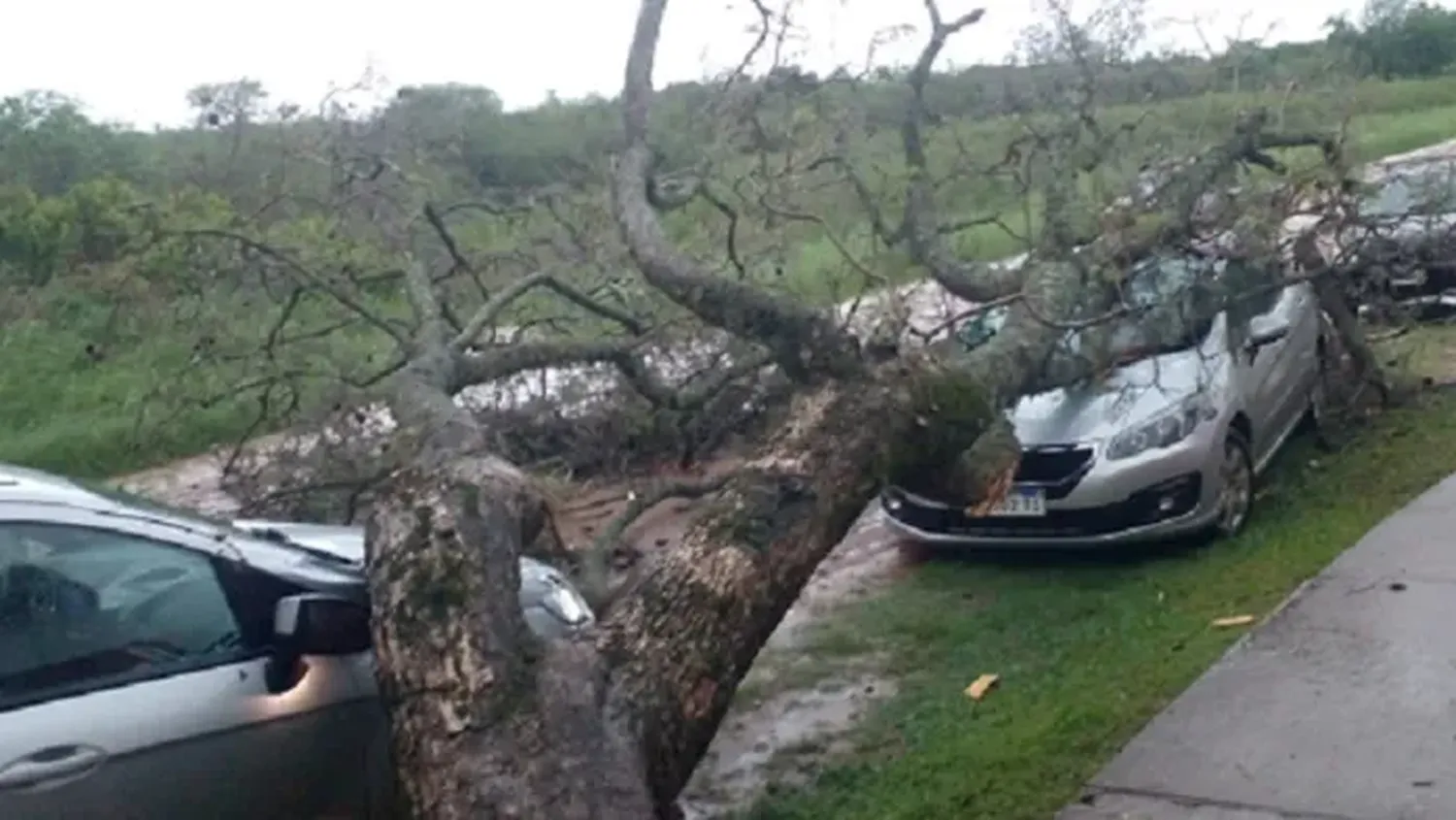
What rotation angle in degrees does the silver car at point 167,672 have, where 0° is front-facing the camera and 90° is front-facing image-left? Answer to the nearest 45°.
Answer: approximately 225°

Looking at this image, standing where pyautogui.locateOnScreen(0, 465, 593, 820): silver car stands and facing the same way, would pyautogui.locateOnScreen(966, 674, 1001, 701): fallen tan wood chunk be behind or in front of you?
in front

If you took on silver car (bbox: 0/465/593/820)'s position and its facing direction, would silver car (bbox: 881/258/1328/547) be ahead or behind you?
ahead

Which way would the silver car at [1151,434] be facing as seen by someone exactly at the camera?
facing the viewer and to the left of the viewer

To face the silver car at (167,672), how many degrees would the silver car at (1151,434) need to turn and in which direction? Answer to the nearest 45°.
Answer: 0° — it already faces it
